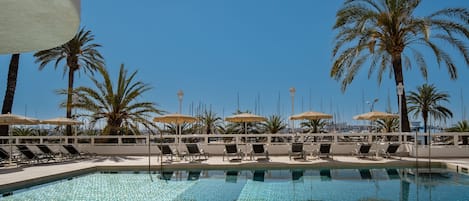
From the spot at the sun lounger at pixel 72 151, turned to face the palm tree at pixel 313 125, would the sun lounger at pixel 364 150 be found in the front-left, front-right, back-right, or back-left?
front-right

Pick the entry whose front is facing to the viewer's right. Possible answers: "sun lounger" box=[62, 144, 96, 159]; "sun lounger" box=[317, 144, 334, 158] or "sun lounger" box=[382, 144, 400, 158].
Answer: "sun lounger" box=[62, 144, 96, 159]

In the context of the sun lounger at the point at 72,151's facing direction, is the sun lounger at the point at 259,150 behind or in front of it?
in front

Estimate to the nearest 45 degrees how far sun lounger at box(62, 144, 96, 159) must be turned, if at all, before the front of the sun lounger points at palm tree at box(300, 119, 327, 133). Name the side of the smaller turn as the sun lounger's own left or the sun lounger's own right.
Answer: approximately 45° to the sun lounger's own left

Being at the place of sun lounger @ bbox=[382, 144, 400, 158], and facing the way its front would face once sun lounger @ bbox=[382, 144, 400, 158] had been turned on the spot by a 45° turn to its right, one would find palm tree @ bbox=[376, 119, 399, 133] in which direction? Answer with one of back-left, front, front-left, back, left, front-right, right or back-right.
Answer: right

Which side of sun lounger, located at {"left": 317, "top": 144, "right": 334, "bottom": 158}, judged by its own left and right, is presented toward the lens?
front

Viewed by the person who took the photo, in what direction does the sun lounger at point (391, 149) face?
facing the viewer and to the left of the viewer

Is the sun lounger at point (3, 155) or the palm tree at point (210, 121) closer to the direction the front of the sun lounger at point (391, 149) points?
the sun lounger

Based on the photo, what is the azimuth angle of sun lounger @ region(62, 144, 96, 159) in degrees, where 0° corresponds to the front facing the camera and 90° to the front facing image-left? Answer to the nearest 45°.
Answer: approximately 270°

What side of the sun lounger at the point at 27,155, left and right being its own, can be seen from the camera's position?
right

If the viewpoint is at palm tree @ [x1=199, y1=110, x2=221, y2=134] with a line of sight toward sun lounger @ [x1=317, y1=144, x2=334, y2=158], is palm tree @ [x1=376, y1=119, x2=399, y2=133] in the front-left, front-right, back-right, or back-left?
front-left
